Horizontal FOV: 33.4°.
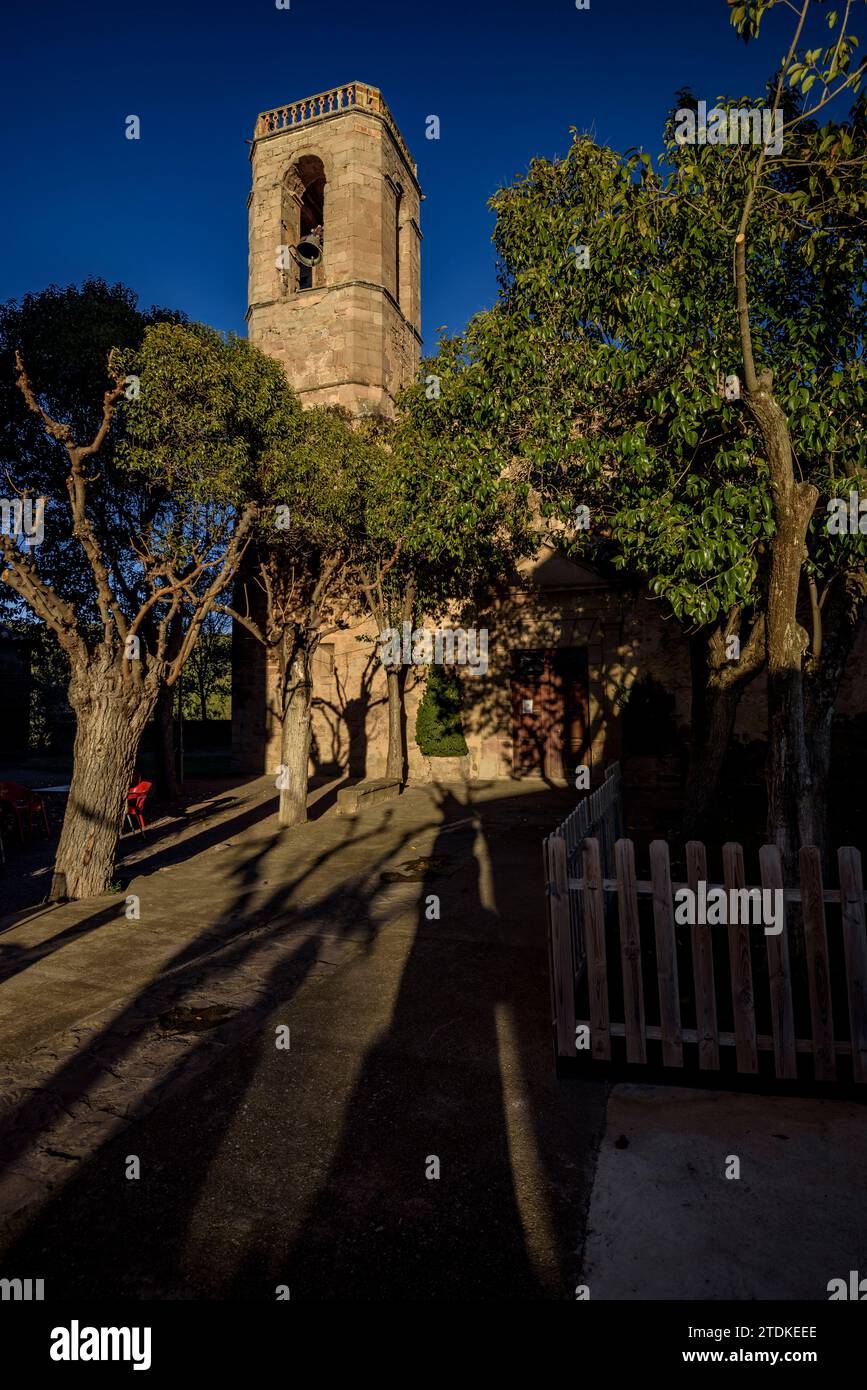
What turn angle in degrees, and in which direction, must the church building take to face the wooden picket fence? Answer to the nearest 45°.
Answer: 0° — it already faces it

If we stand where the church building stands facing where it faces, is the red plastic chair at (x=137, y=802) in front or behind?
in front

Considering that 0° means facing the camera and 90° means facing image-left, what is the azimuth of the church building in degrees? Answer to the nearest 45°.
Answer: approximately 0°

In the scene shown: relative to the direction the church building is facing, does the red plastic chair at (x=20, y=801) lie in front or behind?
in front
